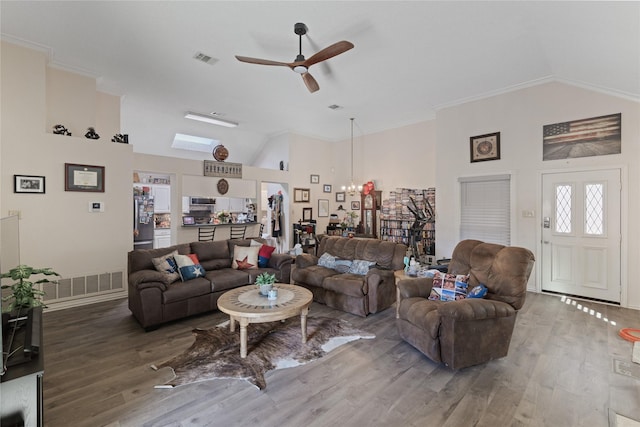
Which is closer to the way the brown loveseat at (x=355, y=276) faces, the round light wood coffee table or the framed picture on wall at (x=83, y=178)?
the round light wood coffee table

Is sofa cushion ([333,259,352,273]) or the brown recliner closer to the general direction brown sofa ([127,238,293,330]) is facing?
the brown recliner

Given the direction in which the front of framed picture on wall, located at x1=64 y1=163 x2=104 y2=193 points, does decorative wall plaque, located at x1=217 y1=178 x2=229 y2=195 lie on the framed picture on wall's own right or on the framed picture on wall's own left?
on the framed picture on wall's own left

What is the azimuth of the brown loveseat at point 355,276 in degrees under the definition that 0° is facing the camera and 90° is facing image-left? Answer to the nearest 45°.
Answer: approximately 45°

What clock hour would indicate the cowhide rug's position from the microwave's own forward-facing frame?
The cowhide rug is roughly at 12 o'clock from the microwave.

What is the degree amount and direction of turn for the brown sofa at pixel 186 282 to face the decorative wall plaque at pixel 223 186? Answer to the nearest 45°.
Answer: approximately 135° to its left

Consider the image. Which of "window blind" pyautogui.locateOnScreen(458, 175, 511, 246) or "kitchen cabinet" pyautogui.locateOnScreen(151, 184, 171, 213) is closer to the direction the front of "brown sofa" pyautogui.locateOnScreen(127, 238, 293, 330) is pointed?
the window blind

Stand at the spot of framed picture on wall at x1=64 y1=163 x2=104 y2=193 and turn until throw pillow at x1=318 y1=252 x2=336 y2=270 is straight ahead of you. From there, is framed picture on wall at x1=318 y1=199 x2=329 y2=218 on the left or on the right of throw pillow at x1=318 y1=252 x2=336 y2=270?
left

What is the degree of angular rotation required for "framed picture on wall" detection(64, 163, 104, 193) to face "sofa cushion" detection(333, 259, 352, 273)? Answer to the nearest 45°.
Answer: approximately 45° to its left

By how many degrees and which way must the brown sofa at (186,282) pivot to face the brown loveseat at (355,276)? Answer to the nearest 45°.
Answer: approximately 45° to its left

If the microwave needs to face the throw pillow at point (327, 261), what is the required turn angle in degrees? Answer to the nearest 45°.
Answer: approximately 45° to its left
